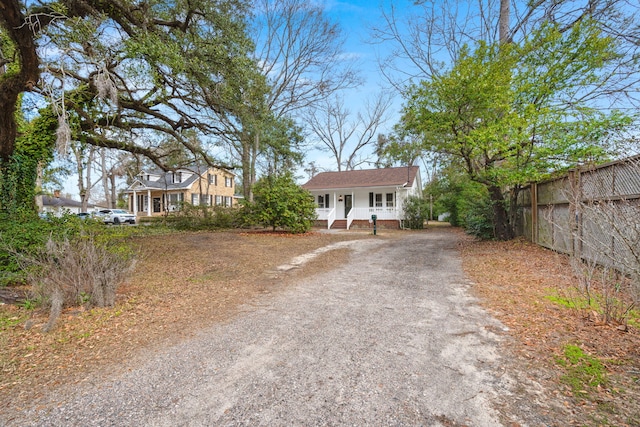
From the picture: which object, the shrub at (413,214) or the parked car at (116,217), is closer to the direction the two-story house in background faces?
the parked car

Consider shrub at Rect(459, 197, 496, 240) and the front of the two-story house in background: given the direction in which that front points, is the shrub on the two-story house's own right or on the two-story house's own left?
on the two-story house's own left

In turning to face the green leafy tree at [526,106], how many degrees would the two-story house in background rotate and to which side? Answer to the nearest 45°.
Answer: approximately 45° to its left

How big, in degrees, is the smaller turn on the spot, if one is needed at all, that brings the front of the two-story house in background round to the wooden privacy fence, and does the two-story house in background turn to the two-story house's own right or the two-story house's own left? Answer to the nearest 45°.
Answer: approximately 45° to the two-story house's own left

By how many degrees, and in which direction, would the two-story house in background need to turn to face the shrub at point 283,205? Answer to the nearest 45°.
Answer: approximately 45° to its left

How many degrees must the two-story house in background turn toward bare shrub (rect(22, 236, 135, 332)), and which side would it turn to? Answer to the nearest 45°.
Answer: approximately 45° to its left

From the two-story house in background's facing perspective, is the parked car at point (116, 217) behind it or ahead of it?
ahead

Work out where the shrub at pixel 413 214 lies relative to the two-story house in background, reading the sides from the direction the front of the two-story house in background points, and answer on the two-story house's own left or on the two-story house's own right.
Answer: on the two-story house's own left

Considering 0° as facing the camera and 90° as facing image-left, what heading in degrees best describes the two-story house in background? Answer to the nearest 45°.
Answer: approximately 45°
